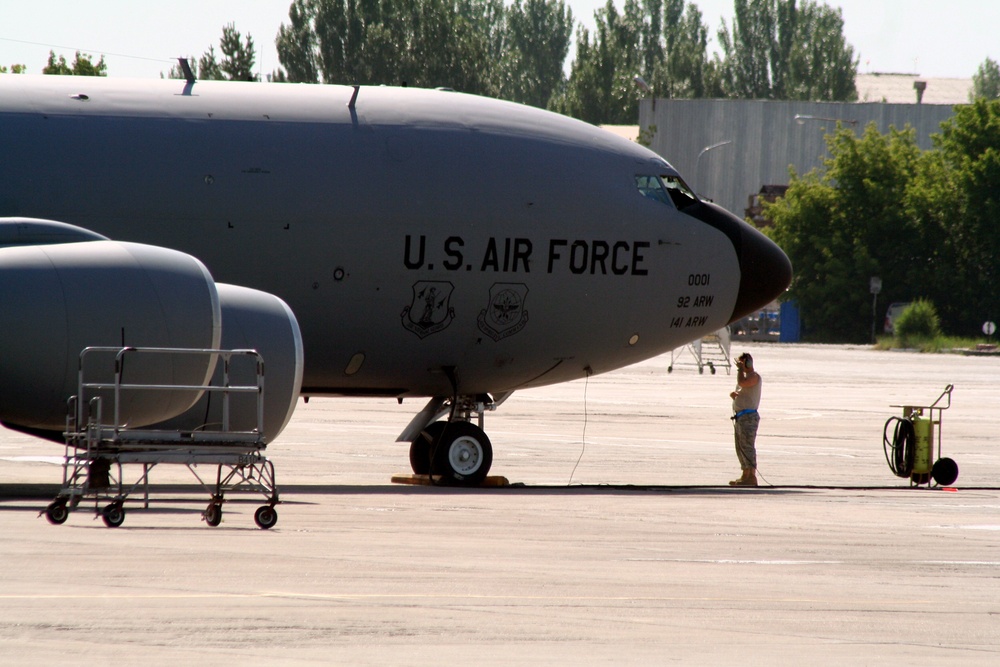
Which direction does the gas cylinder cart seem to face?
to the viewer's left
